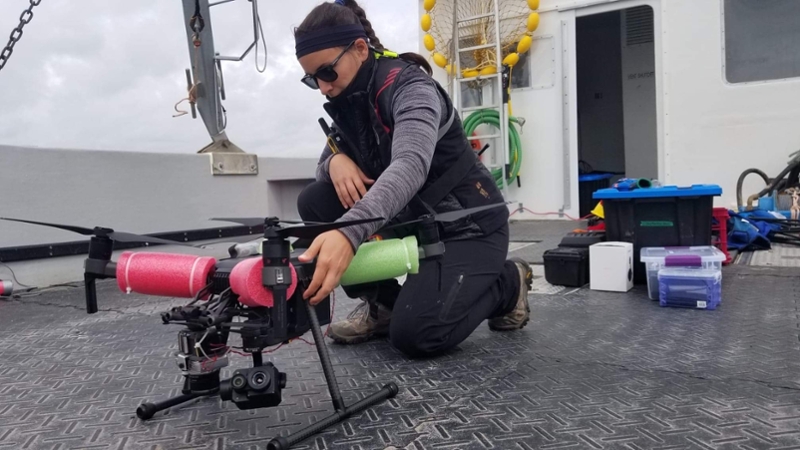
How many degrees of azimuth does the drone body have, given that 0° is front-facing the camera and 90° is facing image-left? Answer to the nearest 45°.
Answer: approximately 45°

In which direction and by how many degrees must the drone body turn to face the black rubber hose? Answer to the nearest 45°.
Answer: approximately 180°

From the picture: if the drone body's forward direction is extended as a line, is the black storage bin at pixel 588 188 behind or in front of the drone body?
behind

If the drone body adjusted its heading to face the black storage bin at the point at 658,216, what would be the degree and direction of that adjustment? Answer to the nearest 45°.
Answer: approximately 180°

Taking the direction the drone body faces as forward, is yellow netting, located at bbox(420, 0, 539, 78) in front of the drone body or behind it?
behind

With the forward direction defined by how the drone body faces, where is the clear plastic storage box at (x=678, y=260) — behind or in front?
behind

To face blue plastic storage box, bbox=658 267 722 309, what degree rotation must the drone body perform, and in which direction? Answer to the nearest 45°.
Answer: approximately 180°

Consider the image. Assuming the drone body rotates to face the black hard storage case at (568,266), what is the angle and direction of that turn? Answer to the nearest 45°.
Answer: approximately 180°
